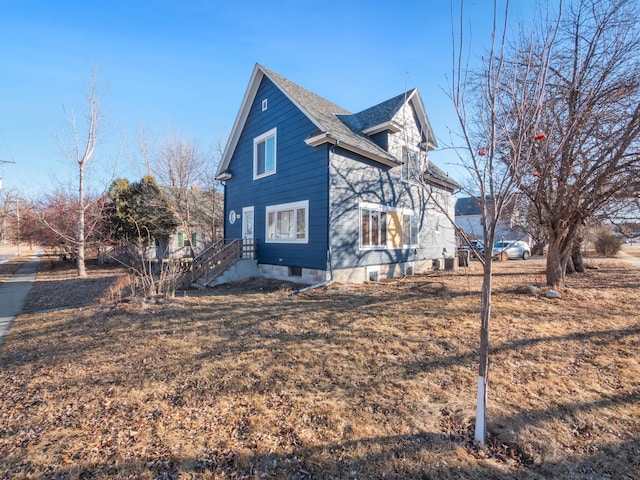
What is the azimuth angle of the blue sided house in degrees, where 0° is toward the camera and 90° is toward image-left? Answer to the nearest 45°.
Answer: approximately 45°

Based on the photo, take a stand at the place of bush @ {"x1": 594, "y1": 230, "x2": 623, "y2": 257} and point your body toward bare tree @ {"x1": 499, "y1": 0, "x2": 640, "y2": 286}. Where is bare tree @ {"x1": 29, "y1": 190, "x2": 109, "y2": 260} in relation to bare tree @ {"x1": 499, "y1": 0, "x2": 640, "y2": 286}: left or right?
right

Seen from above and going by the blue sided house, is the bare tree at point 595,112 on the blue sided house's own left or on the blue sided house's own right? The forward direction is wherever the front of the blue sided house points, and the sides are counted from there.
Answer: on the blue sided house's own left

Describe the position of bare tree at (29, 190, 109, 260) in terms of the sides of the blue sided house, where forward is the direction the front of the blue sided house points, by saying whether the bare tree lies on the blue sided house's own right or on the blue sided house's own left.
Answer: on the blue sided house's own right

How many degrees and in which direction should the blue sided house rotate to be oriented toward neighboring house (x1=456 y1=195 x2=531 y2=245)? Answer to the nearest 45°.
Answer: approximately 180°

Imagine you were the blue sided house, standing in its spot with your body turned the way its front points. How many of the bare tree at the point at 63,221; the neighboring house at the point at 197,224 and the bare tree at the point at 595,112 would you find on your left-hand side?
1

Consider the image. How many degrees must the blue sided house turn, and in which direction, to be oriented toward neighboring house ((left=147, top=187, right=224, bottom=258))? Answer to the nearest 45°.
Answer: approximately 90° to its right
